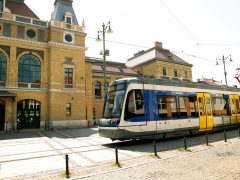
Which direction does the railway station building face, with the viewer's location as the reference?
facing the viewer and to the right of the viewer

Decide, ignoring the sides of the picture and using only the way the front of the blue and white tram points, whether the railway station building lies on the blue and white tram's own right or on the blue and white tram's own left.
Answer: on the blue and white tram's own right

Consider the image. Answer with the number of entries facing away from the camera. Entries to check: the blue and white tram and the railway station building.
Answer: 0

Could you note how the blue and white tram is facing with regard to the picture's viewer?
facing the viewer and to the left of the viewer

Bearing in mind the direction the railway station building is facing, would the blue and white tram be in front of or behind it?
in front

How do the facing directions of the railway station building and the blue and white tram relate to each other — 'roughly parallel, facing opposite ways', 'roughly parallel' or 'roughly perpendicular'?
roughly perpendicular
